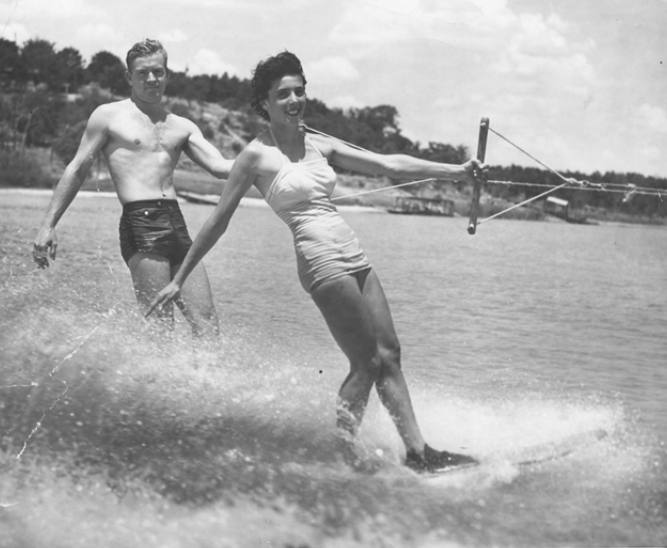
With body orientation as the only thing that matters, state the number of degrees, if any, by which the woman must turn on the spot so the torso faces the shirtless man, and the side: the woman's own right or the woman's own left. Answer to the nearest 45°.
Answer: approximately 180°

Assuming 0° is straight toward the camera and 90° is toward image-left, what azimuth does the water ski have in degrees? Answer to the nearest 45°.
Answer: approximately 270°

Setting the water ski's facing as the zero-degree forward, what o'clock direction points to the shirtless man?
The shirtless man is roughly at 6 o'clock from the water ski.
